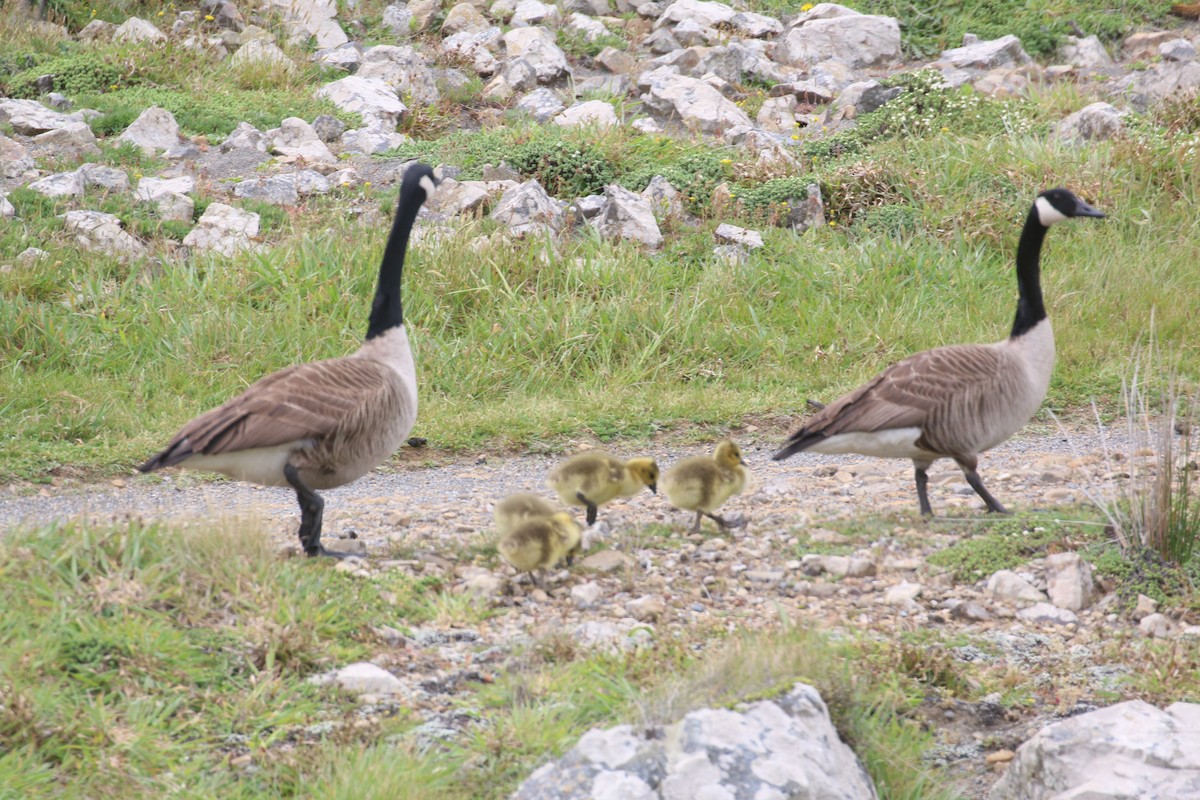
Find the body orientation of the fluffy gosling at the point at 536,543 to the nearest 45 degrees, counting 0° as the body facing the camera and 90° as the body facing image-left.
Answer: approximately 270°

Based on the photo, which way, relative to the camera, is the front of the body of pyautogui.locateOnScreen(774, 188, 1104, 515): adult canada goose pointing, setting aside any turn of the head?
to the viewer's right

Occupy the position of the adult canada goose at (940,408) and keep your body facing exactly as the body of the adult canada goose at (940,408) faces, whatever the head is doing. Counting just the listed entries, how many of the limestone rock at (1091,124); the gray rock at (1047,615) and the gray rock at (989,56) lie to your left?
2

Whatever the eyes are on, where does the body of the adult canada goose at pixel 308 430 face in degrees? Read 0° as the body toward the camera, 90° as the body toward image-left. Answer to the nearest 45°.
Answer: approximately 270°

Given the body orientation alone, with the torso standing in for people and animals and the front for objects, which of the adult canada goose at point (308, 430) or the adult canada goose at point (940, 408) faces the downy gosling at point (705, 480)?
the adult canada goose at point (308, 430)

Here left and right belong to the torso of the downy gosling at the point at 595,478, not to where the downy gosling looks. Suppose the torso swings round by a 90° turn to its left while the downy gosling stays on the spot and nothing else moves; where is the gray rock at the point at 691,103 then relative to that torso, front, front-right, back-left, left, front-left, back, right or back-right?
front

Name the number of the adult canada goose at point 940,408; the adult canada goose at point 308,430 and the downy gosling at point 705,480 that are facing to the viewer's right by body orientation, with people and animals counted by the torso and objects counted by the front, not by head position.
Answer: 3

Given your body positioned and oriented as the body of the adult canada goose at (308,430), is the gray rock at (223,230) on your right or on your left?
on your left

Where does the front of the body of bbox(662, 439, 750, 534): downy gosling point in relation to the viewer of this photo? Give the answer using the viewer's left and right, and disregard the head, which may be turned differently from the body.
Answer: facing to the right of the viewer

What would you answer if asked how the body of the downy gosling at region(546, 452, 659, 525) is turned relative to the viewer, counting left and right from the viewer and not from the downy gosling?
facing to the right of the viewer

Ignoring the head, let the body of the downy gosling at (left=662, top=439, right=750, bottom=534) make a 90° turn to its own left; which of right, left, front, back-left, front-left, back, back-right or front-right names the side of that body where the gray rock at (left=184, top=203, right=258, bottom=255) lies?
front-left

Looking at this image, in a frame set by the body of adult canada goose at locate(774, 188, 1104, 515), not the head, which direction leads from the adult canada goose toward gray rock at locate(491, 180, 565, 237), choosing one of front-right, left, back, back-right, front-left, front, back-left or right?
back-left

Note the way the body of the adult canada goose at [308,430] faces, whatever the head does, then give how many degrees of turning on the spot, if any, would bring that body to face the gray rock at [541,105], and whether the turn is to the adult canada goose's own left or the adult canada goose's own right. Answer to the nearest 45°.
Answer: approximately 90° to the adult canada goose's own left
